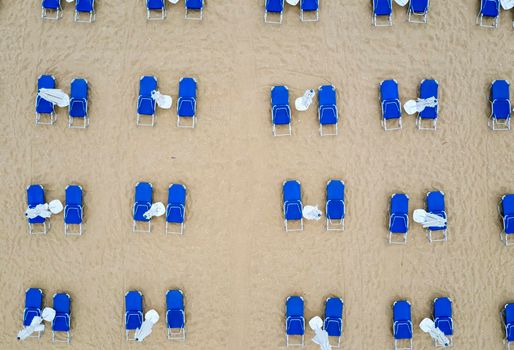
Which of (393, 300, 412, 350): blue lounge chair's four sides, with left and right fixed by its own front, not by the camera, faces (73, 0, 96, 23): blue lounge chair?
right

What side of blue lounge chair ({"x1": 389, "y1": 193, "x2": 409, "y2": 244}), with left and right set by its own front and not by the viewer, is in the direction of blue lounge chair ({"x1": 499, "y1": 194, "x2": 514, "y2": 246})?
left

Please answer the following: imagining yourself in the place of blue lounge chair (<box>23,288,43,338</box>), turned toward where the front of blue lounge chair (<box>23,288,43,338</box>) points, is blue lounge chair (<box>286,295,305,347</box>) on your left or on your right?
on your left
